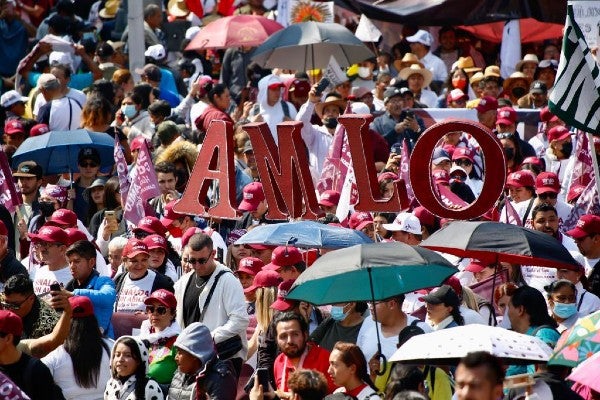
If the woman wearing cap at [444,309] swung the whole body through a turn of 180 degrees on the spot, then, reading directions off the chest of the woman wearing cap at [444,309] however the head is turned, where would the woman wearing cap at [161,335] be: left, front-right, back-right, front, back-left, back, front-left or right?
back-left

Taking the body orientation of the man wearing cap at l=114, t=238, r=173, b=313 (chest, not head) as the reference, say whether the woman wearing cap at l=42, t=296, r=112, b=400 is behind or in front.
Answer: in front

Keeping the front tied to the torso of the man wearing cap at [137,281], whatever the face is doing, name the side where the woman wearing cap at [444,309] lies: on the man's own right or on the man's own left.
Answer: on the man's own left

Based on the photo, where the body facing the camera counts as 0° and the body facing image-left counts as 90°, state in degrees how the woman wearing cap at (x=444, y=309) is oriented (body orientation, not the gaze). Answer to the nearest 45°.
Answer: approximately 45°

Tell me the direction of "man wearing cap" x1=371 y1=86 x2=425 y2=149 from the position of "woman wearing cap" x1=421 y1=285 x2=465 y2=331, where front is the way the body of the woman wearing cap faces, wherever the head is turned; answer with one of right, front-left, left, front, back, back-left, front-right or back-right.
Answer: back-right
